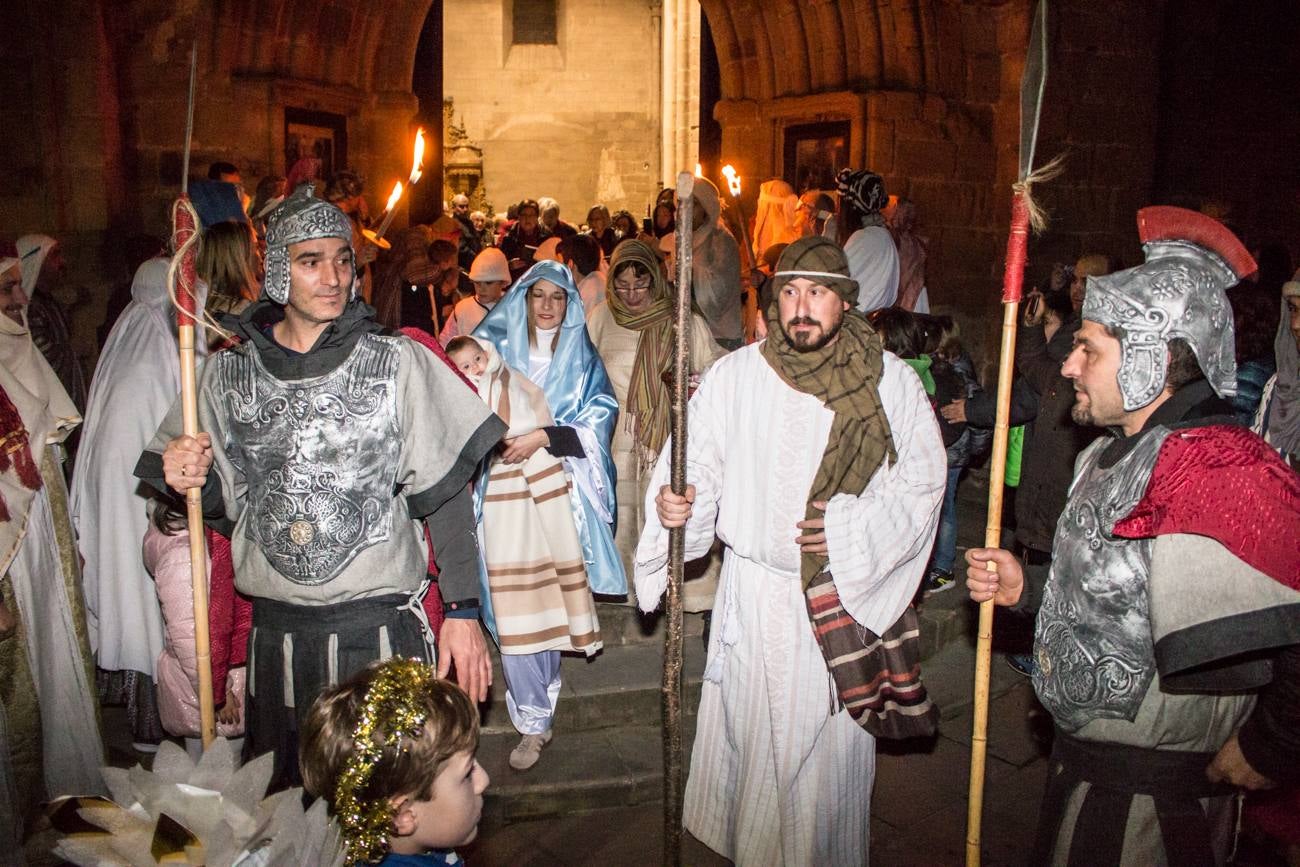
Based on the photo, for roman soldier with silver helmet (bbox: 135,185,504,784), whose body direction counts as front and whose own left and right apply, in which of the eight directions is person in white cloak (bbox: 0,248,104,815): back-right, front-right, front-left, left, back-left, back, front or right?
back-right

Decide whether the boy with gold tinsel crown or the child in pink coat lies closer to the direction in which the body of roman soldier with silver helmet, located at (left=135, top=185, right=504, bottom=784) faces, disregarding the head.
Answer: the boy with gold tinsel crown

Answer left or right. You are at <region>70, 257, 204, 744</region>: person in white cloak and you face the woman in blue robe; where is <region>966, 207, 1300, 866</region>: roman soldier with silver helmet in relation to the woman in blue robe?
right

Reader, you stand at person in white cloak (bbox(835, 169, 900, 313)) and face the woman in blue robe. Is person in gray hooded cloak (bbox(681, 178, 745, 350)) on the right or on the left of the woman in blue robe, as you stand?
right

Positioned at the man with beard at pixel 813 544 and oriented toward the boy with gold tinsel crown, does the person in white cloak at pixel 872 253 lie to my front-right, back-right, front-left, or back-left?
back-right
